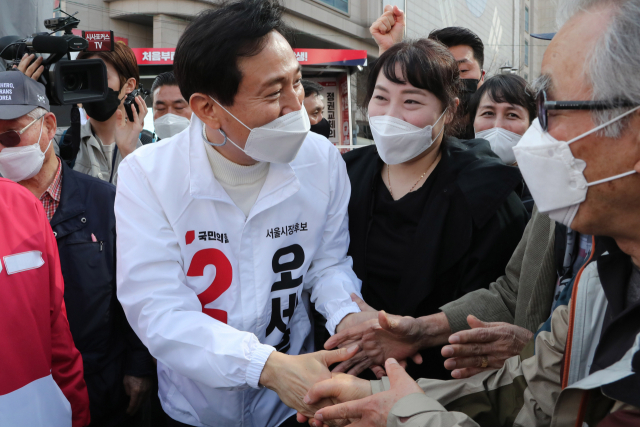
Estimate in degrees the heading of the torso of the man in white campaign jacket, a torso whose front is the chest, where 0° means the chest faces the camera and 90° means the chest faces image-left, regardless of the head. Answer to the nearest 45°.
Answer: approximately 315°

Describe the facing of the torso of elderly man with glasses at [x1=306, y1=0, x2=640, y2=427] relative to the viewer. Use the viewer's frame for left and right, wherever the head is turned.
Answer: facing to the left of the viewer

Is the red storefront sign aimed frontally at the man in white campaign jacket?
yes

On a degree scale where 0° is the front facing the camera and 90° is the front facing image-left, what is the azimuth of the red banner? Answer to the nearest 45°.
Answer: approximately 0°

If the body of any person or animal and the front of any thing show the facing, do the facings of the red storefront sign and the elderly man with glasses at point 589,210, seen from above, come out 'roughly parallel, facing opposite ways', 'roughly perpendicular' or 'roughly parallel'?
roughly perpendicular
